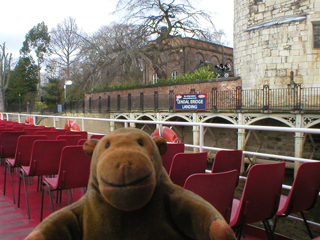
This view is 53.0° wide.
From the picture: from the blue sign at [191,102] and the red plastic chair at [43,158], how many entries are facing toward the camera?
1

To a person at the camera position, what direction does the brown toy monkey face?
facing the viewer

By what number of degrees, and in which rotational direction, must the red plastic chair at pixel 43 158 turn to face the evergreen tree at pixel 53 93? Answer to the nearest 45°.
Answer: approximately 45° to its right

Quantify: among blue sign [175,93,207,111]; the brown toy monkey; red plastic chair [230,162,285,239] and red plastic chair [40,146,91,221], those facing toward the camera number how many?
2

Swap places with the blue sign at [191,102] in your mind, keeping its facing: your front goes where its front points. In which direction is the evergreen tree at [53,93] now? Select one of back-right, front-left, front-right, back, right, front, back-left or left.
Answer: back-right

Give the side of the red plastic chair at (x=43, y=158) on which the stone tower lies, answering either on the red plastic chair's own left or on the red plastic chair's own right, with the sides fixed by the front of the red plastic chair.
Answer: on the red plastic chair's own right

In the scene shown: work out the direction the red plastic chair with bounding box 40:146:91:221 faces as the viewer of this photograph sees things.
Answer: facing away from the viewer and to the left of the viewer

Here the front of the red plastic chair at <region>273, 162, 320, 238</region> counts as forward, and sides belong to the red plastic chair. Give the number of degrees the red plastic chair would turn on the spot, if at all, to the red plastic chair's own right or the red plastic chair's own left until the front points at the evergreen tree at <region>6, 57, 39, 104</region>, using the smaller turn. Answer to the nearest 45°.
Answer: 0° — it already faces it

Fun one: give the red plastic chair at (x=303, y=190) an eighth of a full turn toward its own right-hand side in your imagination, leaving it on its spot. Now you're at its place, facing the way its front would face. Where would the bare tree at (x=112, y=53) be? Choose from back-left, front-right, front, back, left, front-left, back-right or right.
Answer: front-left

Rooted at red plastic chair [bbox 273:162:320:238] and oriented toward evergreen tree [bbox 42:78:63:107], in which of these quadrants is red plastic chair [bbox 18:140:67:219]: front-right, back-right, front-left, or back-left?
front-left

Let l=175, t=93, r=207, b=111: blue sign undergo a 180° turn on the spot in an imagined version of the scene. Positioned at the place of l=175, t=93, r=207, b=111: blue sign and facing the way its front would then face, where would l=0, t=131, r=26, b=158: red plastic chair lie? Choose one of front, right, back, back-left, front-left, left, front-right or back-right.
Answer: back

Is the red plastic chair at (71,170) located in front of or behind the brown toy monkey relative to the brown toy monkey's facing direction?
behind

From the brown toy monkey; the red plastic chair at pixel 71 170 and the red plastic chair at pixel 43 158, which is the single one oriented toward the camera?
the brown toy monkey

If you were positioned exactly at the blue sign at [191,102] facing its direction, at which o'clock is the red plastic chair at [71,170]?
The red plastic chair is roughly at 12 o'clock from the blue sign.

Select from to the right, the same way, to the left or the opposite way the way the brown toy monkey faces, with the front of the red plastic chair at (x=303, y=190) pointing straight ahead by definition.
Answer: the opposite way

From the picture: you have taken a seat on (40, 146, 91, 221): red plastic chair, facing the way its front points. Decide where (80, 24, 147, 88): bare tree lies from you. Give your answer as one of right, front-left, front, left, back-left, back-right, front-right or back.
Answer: front-right

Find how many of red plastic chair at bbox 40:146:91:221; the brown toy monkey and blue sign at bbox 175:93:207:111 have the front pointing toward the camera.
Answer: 2

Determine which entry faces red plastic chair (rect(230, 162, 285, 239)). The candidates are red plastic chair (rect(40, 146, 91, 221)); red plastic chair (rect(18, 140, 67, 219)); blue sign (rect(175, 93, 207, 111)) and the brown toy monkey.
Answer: the blue sign

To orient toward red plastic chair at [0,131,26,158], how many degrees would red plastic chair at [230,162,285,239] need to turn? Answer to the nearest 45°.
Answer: approximately 45° to its left
